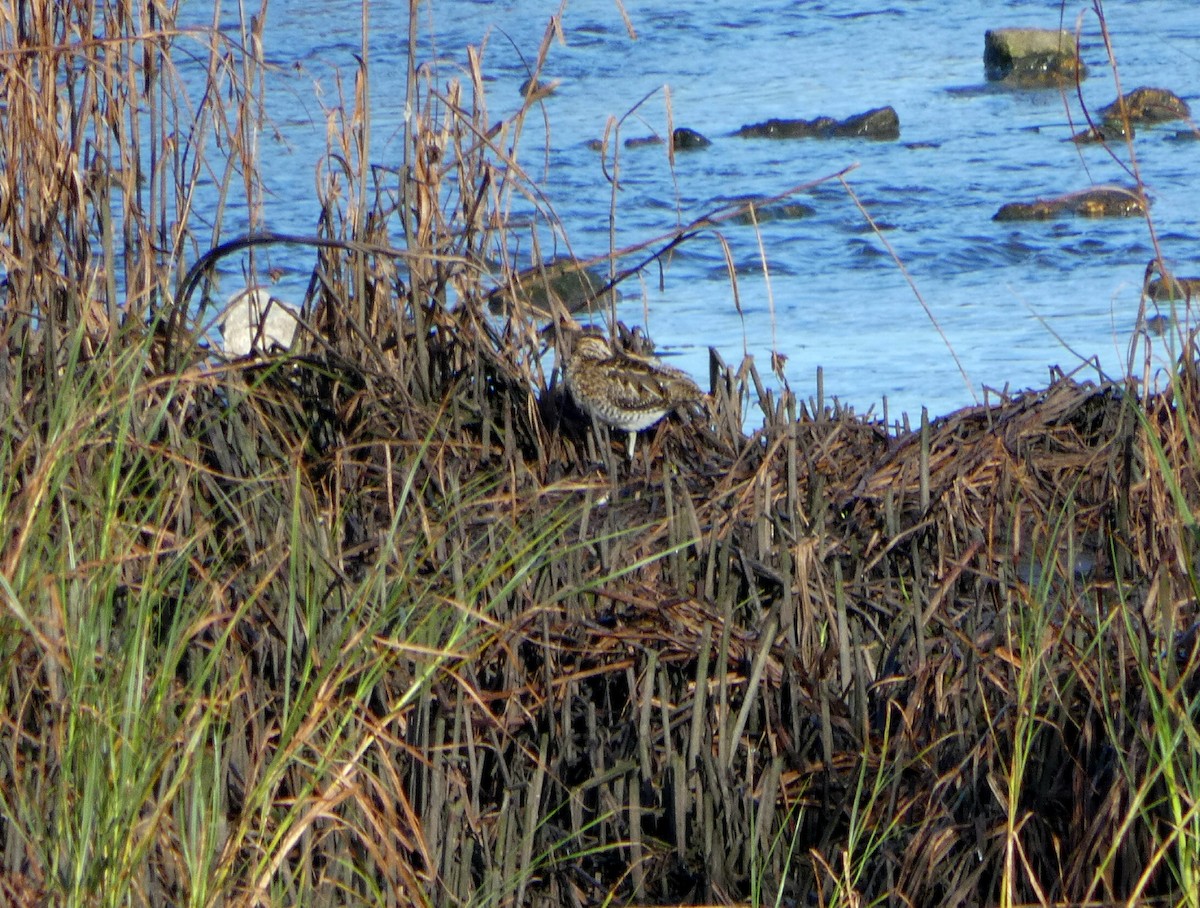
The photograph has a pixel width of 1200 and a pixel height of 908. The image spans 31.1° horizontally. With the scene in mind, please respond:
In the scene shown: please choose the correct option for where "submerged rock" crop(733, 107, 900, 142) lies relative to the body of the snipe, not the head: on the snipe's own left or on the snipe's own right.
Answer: on the snipe's own right

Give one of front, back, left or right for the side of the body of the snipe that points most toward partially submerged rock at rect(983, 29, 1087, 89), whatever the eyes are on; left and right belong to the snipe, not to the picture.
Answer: right

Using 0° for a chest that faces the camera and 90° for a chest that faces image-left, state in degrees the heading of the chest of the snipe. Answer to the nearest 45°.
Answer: approximately 90°

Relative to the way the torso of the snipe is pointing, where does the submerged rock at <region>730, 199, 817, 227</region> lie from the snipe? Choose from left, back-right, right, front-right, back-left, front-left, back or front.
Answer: right

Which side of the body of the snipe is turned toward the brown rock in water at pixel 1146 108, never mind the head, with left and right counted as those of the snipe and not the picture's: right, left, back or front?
right

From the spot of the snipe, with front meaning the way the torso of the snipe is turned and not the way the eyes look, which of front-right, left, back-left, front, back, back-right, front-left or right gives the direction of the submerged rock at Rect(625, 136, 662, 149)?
right

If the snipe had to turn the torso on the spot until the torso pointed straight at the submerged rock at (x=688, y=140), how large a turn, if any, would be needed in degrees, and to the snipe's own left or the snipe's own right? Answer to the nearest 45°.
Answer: approximately 90° to the snipe's own right
